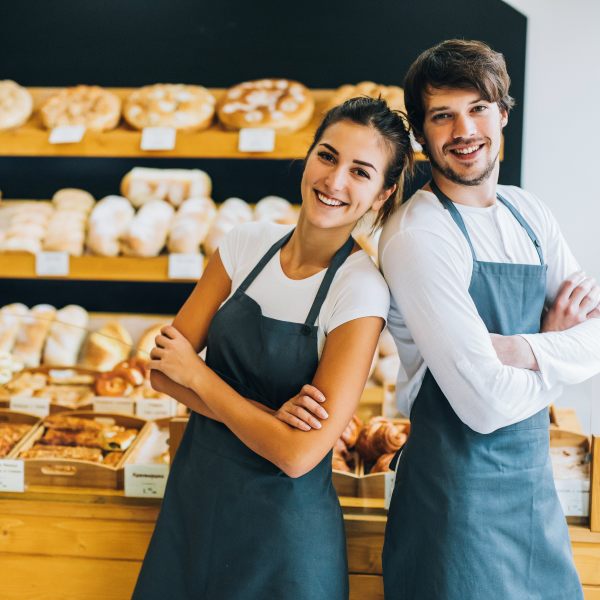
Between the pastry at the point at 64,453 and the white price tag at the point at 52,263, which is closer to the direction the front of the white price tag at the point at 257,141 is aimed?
the pastry

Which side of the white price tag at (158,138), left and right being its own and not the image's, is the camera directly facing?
front

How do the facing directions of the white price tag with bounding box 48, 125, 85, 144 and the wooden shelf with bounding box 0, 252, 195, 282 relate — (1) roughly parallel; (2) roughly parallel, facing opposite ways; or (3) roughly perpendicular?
roughly parallel

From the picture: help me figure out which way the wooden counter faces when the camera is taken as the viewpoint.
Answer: facing the viewer

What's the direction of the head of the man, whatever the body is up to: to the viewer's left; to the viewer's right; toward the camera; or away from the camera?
toward the camera

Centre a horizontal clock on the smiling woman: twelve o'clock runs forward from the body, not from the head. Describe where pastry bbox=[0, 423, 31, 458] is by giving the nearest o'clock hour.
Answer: The pastry is roughly at 3 o'clock from the smiling woman.

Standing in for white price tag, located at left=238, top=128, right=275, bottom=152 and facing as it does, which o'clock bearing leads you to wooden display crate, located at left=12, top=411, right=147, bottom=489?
The wooden display crate is roughly at 1 o'clock from the white price tag.

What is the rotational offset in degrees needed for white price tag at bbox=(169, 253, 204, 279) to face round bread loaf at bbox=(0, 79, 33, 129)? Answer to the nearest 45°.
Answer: approximately 135° to its right

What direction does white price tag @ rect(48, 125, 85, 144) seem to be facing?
toward the camera

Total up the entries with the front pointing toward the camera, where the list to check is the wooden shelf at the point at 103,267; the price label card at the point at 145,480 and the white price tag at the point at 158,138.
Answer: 3

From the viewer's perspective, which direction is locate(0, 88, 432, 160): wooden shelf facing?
toward the camera

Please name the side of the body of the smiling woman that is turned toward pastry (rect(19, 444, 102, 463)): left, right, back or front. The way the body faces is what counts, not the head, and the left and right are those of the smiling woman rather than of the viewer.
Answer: right
